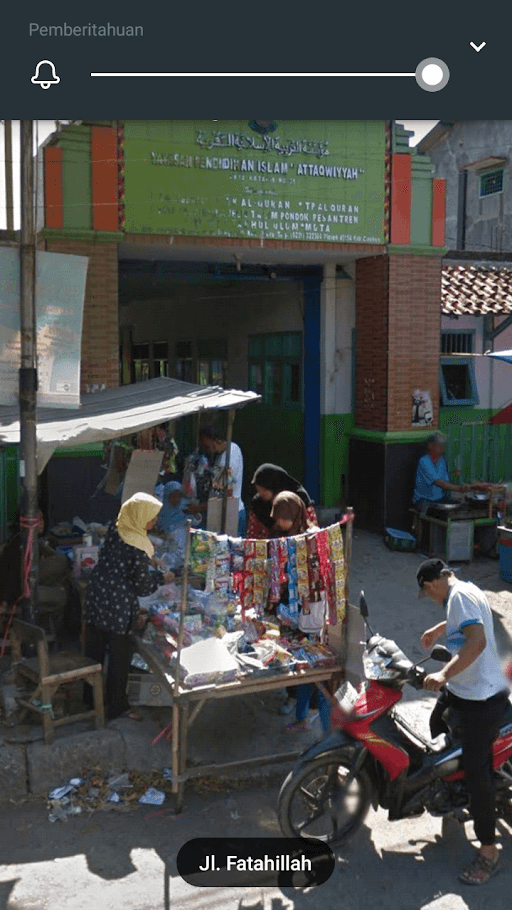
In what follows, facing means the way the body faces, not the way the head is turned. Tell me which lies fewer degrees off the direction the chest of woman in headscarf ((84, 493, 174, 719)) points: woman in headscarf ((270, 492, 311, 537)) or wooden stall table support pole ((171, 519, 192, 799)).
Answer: the woman in headscarf

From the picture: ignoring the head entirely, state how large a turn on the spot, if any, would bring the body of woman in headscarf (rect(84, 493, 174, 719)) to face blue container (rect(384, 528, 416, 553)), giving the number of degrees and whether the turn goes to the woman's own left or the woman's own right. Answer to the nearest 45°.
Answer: approximately 45° to the woman's own left

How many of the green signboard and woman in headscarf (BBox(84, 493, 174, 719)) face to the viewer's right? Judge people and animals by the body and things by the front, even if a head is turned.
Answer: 1

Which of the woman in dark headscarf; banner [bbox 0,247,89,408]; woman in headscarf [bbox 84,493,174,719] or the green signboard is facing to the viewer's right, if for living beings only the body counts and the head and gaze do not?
the woman in headscarf

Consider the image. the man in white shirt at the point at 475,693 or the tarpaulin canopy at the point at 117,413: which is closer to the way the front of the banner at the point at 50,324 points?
the man in white shirt

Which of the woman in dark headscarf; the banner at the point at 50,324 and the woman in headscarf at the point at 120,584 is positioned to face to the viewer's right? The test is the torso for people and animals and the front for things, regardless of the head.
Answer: the woman in headscarf

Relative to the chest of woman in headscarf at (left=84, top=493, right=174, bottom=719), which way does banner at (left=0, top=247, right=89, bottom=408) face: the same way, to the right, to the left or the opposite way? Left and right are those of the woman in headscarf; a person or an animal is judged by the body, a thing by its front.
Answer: to the right

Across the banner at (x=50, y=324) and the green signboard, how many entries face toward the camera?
2

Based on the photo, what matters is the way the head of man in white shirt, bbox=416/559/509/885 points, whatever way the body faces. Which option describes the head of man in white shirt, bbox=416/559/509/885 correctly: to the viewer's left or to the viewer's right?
to the viewer's left

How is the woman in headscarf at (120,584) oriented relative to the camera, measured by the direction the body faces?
to the viewer's right

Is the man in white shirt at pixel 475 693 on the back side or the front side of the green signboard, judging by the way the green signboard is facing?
on the front side

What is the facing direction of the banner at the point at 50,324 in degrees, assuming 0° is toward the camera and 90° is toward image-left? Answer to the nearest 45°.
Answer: approximately 0°

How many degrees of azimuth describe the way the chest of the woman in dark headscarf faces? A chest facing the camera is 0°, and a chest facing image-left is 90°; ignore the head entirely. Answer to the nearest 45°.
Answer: approximately 45°
